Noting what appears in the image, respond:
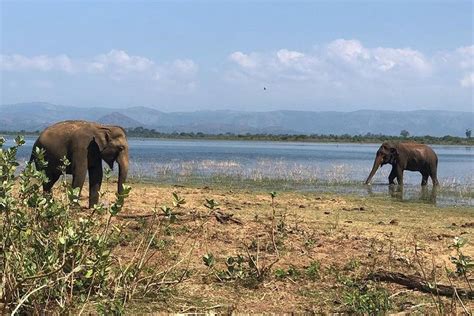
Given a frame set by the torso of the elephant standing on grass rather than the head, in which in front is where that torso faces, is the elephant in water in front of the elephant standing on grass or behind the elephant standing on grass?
in front

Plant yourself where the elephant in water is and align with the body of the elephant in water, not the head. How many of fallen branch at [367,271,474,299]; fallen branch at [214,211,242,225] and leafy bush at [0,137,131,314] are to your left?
3

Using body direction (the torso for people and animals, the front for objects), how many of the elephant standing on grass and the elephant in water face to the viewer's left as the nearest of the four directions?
1

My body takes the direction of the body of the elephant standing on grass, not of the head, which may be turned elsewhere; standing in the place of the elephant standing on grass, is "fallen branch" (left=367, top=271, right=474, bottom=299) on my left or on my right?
on my right

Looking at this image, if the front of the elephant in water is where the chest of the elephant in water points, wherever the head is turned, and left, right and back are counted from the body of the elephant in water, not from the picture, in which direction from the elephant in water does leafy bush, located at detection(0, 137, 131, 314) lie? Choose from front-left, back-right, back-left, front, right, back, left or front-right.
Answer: left

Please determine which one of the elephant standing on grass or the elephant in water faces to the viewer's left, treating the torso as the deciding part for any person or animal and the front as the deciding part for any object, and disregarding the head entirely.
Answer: the elephant in water

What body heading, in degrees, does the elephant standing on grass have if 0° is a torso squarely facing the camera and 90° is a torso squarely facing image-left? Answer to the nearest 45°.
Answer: approximately 270°

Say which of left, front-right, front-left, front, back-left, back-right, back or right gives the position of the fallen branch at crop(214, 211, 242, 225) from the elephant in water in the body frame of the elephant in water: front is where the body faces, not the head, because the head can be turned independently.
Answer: left

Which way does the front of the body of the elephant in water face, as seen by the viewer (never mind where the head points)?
to the viewer's left

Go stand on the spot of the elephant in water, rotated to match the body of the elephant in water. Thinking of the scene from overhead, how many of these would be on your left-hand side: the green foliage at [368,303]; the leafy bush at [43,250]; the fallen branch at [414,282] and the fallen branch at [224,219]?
4

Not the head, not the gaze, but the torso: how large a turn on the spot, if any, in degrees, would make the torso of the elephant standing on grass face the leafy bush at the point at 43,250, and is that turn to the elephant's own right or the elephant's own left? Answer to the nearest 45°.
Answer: approximately 90° to the elephant's own right
